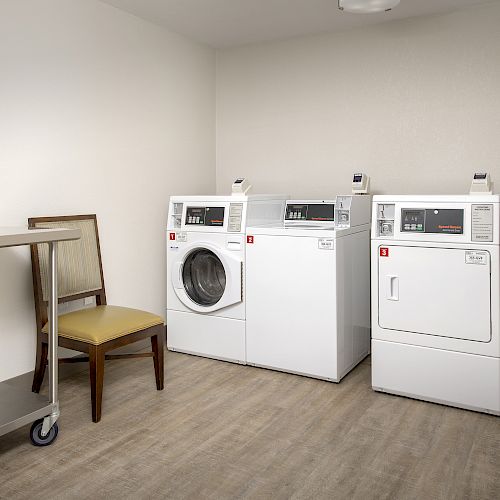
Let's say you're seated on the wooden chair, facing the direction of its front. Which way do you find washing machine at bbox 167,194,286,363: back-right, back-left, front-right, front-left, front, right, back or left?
left

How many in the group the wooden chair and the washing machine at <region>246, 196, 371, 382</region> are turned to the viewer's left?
0

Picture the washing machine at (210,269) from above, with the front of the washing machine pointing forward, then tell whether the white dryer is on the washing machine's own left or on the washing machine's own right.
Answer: on the washing machine's own left

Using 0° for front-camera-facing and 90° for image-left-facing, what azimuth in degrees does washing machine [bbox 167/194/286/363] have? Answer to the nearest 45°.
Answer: approximately 45°

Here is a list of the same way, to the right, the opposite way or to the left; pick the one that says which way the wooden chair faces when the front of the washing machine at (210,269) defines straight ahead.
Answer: to the left

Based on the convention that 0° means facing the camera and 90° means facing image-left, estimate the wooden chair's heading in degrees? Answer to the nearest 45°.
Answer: approximately 315°

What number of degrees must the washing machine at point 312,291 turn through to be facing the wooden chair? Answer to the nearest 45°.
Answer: approximately 45° to its right

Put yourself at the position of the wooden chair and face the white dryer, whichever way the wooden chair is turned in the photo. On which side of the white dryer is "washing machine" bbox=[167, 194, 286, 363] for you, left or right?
left

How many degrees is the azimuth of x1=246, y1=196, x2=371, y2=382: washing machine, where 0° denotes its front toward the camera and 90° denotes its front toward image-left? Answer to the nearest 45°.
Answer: approximately 0°

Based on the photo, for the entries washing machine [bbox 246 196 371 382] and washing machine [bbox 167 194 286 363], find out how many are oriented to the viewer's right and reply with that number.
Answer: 0

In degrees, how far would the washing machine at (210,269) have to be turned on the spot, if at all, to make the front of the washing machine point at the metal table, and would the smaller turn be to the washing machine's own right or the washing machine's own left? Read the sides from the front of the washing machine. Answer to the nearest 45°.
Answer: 0° — it already faces it
